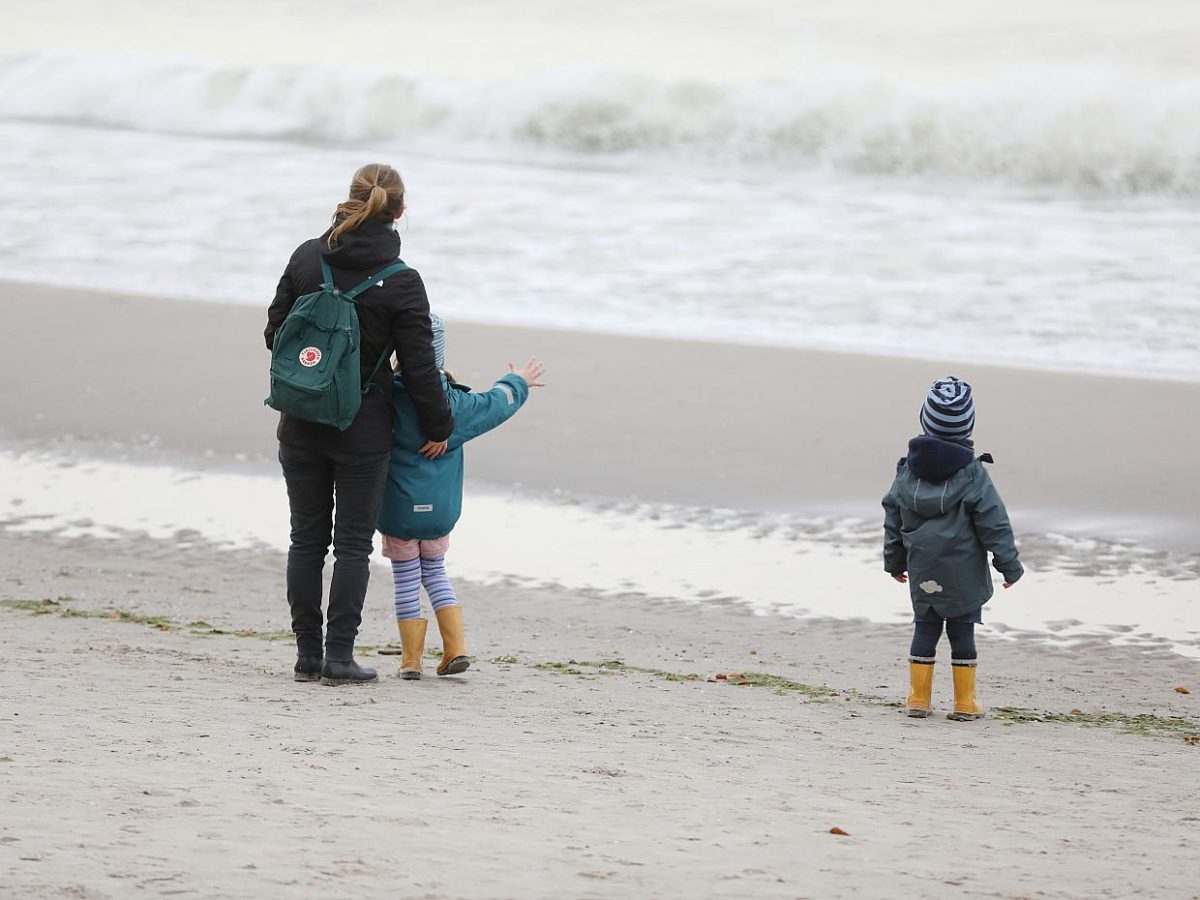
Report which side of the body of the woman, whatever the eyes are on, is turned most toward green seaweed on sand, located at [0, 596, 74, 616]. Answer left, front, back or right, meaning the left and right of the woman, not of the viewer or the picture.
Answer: left

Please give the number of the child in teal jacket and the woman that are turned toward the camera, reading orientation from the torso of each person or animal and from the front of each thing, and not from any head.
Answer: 0

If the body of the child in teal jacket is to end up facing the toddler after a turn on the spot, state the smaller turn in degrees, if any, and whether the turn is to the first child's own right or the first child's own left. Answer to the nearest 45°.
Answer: approximately 90° to the first child's own right

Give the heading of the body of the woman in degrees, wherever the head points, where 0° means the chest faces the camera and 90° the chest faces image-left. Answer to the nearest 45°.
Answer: approximately 225°

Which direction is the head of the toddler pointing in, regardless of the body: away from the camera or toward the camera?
away from the camera

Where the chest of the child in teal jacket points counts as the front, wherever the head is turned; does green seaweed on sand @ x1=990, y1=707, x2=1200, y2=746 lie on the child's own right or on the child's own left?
on the child's own right

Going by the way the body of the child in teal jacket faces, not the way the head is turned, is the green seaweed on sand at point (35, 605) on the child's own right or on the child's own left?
on the child's own left

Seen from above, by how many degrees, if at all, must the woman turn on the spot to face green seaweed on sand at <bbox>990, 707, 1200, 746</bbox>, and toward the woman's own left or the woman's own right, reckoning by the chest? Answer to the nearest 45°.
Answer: approximately 45° to the woman's own right

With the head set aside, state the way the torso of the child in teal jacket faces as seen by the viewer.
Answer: away from the camera

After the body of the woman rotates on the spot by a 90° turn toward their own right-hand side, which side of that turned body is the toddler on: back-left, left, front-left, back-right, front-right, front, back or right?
front-left

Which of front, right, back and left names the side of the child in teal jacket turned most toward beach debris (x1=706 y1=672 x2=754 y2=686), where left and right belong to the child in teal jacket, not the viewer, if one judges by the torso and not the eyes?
right
